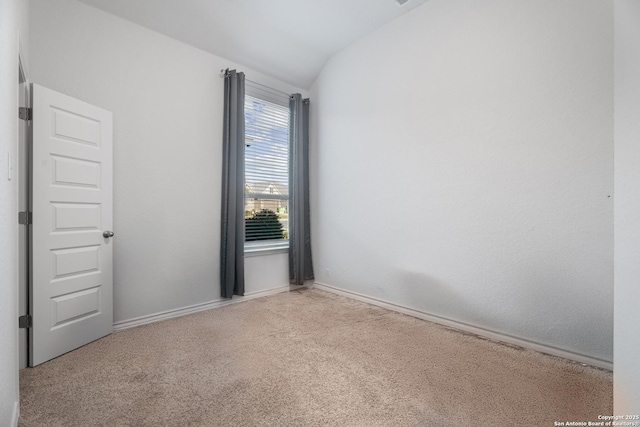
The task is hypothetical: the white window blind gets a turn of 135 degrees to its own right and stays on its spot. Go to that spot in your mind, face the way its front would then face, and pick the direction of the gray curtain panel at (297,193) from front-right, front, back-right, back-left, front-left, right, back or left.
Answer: back

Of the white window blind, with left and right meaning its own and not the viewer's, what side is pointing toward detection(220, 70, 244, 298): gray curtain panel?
right

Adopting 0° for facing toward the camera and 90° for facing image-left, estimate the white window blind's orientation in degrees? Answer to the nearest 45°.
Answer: approximately 315°

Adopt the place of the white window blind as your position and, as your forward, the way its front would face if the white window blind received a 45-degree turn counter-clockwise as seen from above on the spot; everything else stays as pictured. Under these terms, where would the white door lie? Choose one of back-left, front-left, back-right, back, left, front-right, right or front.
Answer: back-right
